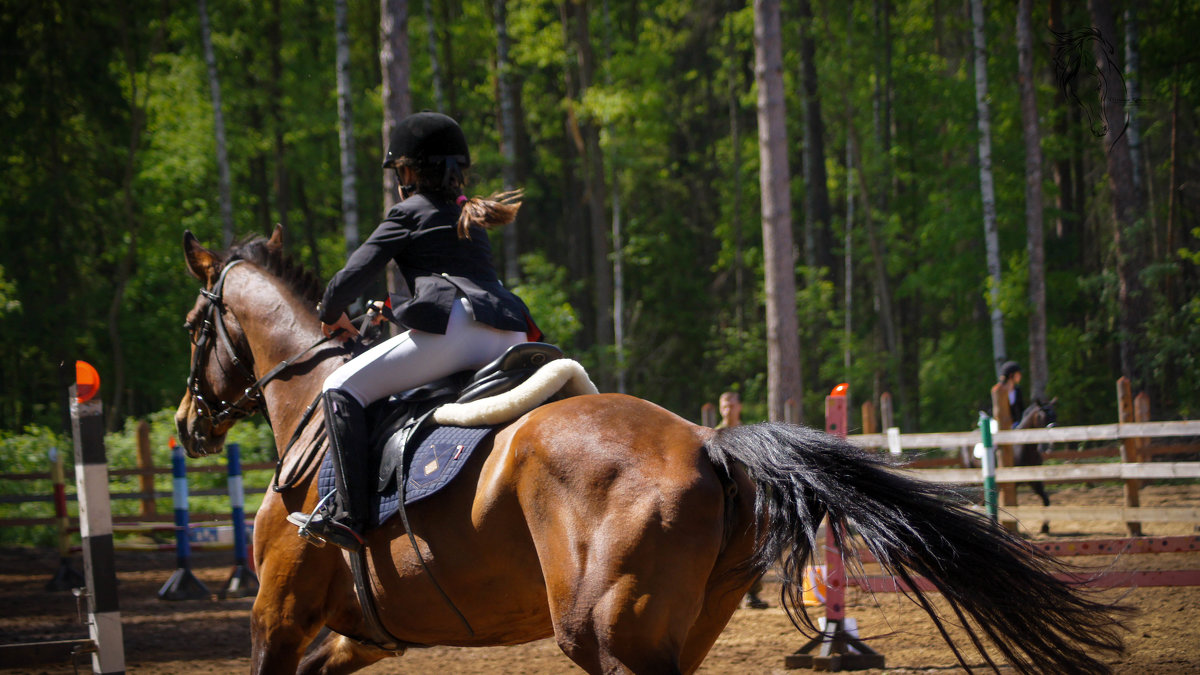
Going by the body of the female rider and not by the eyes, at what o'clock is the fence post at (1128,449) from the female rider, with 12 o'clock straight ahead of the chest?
The fence post is roughly at 3 o'clock from the female rider.

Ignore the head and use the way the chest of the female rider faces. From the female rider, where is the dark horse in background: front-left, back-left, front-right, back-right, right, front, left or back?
right

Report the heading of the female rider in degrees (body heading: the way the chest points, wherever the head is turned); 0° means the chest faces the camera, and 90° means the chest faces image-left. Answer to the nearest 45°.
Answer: approximately 135°

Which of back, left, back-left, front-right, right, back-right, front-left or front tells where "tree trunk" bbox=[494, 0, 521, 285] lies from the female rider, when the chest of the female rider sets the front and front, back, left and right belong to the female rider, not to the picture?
front-right

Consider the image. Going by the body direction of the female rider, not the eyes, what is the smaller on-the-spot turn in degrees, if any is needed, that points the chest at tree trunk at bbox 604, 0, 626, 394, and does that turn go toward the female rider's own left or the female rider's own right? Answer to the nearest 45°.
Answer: approximately 45° to the female rider's own right

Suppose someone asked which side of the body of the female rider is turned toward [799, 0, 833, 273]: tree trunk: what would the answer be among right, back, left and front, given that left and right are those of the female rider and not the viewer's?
right

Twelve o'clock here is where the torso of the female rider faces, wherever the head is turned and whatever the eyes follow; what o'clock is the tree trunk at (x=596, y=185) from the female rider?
The tree trunk is roughly at 2 o'clock from the female rider.

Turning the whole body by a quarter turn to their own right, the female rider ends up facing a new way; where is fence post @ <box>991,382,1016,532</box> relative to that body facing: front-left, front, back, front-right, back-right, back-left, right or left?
front

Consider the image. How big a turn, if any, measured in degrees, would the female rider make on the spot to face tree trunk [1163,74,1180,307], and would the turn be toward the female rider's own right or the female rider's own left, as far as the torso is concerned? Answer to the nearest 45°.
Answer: approximately 90° to the female rider's own right

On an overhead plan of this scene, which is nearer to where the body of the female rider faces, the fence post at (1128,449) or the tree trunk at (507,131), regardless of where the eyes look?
the tree trunk

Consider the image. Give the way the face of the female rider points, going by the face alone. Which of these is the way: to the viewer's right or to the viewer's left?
to the viewer's left

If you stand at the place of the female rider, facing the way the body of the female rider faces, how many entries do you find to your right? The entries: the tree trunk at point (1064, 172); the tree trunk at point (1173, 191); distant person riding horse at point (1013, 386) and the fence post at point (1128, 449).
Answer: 4
